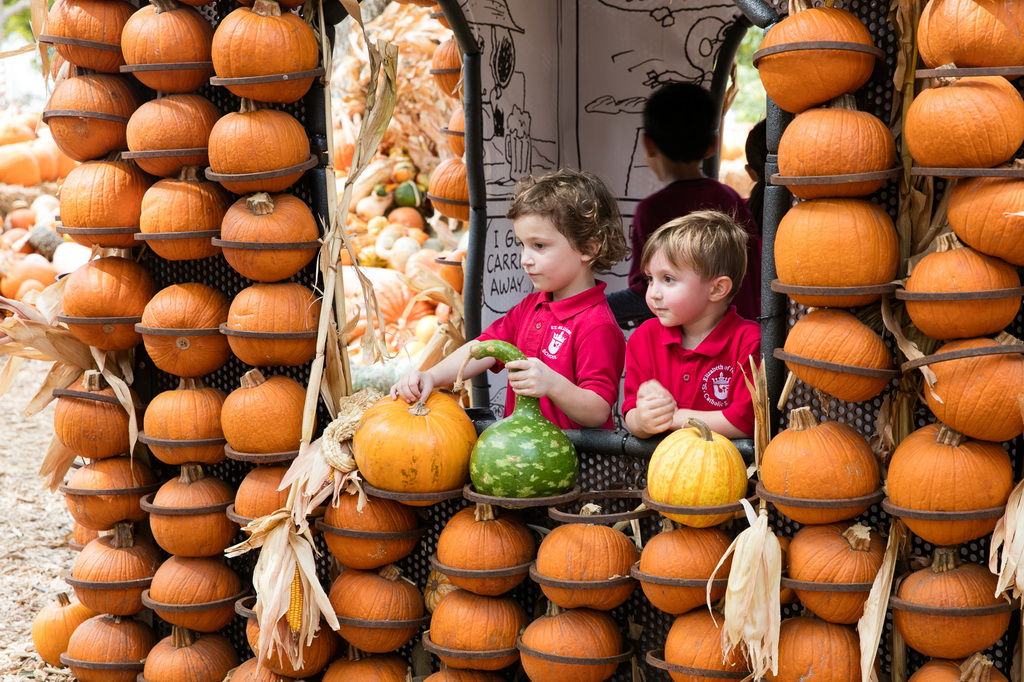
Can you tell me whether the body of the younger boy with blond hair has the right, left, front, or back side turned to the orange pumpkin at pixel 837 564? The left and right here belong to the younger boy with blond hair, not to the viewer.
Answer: left

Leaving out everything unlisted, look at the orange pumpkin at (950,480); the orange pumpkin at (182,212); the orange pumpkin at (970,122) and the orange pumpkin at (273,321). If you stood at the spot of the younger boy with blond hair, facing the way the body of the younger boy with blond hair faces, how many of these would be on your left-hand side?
2

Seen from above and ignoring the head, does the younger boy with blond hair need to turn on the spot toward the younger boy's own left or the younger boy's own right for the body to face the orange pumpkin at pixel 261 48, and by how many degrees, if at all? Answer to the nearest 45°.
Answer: approximately 45° to the younger boy's own right

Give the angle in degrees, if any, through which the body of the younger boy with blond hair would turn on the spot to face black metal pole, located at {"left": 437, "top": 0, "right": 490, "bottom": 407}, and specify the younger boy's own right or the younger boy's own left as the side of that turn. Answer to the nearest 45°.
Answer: approximately 90° to the younger boy's own right

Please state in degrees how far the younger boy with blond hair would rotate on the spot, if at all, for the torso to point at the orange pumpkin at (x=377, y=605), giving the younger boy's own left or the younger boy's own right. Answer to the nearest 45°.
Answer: approximately 45° to the younger boy's own right

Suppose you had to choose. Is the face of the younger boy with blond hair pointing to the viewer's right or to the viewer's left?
to the viewer's left

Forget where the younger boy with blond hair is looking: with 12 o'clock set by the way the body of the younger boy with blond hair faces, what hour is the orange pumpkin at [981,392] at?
The orange pumpkin is roughly at 9 o'clock from the younger boy with blond hair.

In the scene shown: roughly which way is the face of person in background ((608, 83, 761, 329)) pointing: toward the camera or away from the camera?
away from the camera

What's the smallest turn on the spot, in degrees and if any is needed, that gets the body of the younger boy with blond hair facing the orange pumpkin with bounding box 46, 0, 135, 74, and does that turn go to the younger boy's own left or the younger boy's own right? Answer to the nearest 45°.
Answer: approximately 45° to the younger boy's own right

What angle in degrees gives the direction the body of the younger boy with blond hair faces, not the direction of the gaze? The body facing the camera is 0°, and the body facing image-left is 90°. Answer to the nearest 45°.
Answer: approximately 45°
